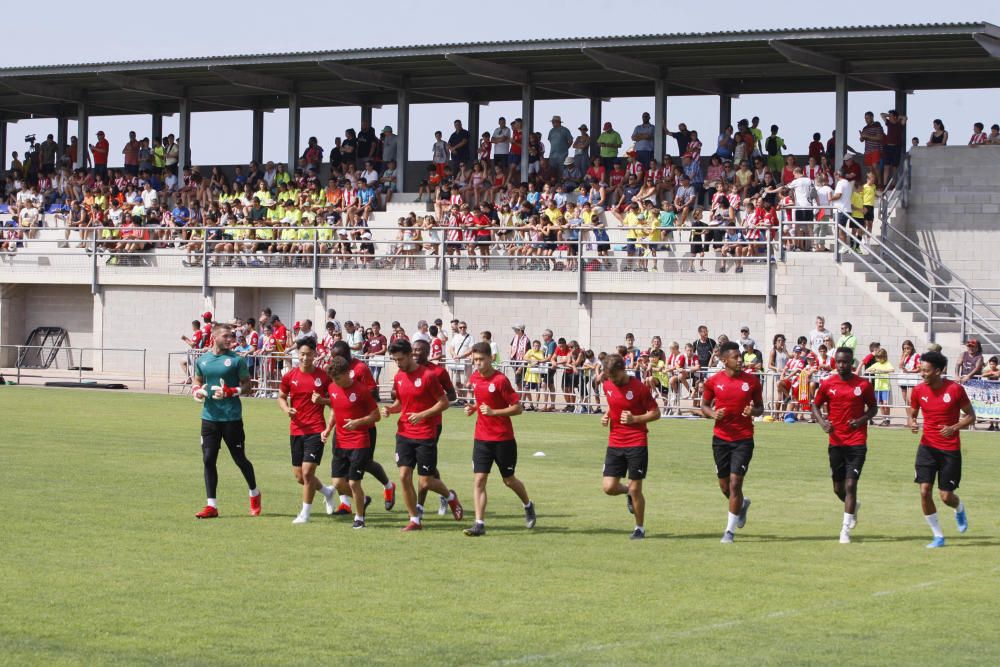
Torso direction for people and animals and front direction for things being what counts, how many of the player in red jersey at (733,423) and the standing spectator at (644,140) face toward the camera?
2

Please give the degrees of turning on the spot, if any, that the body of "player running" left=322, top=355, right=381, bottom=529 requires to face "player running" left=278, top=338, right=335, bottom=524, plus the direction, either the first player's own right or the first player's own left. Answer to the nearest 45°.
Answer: approximately 90° to the first player's own right

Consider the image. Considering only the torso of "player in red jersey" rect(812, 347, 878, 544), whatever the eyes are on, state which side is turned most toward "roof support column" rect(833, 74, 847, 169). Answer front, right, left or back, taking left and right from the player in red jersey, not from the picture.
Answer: back

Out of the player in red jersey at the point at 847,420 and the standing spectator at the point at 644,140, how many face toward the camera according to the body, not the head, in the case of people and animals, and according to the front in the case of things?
2

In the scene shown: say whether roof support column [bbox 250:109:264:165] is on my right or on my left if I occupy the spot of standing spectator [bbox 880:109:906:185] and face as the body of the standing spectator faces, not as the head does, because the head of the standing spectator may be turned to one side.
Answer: on my right

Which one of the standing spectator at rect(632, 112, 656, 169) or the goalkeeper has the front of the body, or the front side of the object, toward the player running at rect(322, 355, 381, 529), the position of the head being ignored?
the standing spectator

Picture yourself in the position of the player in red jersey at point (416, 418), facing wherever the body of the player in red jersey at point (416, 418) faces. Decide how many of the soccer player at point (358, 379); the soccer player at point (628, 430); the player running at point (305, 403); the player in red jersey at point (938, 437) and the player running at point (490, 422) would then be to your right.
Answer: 2

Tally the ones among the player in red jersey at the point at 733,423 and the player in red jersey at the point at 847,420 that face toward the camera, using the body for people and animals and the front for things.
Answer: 2

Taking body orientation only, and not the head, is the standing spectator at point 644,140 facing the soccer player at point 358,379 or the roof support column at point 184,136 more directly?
the soccer player

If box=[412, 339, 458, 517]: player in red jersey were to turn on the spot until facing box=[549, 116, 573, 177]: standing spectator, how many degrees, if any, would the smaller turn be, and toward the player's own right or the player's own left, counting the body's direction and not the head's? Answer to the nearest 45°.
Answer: approximately 135° to the player's own right

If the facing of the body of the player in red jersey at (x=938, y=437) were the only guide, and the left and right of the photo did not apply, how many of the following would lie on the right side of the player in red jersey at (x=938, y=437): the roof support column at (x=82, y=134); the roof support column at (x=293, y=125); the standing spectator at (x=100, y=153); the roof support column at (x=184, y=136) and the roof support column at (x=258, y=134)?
5

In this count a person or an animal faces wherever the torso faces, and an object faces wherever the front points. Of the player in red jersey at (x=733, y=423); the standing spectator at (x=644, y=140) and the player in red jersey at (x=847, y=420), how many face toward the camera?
3
